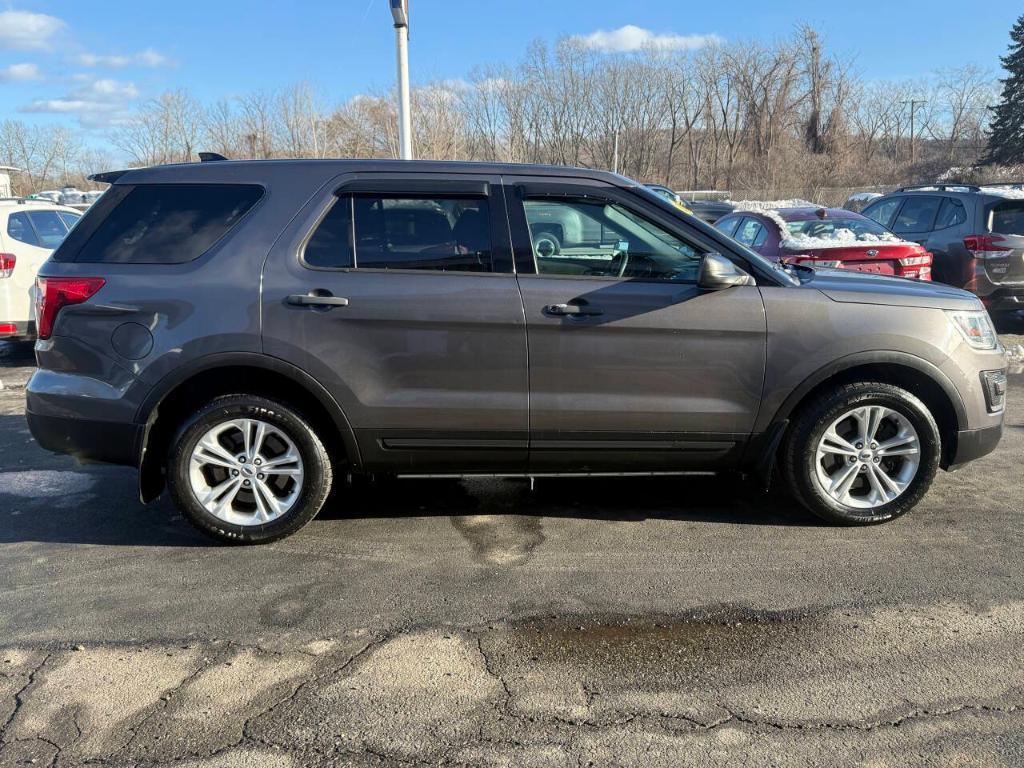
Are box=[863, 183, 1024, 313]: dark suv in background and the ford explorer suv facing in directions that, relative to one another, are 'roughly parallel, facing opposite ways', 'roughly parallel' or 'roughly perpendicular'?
roughly perpendicular

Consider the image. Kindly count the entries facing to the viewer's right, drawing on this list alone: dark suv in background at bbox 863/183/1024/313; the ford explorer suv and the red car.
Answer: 1

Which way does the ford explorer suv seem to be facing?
to the viewer's right

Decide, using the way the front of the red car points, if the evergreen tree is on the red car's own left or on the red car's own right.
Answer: on the red car's own right

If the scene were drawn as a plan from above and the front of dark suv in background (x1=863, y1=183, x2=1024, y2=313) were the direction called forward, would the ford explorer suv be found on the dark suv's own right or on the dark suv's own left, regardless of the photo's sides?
on the dark suv's own left

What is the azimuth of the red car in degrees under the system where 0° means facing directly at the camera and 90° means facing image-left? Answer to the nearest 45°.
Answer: approximately 135°

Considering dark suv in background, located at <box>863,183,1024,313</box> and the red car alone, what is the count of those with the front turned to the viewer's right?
0

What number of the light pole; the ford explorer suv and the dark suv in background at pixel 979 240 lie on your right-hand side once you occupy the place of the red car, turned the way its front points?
1

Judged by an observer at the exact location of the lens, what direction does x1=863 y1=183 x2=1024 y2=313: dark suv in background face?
facing away from the viewer and to the left of the viewer

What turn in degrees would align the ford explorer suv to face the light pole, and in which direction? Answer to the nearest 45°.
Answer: approximately 90° to its left

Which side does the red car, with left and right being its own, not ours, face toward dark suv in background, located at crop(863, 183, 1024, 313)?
right

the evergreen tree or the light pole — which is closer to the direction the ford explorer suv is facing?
the evergreen tree

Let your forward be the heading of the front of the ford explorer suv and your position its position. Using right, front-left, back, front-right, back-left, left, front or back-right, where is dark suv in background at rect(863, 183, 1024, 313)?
front-left

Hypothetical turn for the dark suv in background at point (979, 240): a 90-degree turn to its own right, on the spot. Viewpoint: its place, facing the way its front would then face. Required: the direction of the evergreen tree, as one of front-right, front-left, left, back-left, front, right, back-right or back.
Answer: front-left
